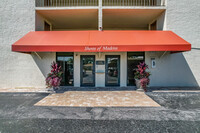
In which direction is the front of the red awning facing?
toward the camera

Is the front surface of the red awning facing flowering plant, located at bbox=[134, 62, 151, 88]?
no
